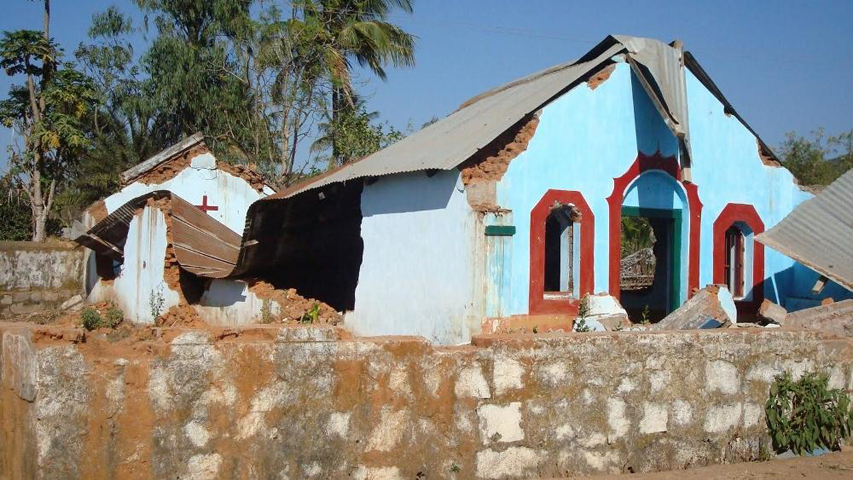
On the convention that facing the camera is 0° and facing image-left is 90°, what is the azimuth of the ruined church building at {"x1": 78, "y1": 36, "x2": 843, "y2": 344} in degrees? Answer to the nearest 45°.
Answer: approximately 315°

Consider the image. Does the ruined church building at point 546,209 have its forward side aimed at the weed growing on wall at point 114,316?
no

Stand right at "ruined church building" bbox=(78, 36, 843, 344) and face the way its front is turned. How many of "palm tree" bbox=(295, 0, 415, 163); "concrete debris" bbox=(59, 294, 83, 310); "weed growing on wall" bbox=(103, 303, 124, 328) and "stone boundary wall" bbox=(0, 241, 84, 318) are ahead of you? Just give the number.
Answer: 0

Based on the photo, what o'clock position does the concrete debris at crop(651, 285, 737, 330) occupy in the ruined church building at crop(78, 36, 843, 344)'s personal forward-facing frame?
The concrete debris is roughly at 12 o'clock from the ruined church building.

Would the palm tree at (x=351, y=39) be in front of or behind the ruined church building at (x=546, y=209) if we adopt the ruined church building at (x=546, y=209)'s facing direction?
behind

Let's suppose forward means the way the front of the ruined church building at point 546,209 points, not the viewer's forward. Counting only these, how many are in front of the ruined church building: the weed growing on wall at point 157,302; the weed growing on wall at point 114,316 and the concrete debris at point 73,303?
0

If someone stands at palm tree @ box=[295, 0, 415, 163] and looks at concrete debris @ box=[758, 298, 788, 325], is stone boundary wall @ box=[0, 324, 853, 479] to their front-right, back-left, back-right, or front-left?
front-right

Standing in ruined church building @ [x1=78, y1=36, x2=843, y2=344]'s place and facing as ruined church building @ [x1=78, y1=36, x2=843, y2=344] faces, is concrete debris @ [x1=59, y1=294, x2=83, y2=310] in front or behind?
behind

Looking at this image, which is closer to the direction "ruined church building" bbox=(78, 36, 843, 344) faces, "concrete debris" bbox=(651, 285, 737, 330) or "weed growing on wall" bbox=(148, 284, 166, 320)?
the concrete debris

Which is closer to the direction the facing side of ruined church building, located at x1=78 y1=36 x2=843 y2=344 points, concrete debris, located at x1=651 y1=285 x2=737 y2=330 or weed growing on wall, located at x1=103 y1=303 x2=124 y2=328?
the concrete debris

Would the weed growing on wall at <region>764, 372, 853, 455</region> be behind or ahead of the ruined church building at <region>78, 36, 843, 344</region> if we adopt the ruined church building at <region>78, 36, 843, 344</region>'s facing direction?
ahead

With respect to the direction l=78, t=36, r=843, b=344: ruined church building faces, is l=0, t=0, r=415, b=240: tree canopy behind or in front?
behind

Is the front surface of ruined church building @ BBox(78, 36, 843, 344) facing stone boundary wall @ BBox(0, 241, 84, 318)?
no

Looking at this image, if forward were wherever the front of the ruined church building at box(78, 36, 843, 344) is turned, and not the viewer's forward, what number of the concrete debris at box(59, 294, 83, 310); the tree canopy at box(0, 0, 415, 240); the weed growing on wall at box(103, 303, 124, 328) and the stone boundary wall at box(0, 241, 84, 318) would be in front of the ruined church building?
0

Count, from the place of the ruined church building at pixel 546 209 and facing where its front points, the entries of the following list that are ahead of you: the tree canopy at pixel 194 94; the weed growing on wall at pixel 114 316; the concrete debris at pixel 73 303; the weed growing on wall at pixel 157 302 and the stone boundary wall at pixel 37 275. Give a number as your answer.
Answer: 0

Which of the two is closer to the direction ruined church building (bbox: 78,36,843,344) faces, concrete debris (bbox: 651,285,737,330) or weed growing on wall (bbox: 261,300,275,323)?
the concrete debris

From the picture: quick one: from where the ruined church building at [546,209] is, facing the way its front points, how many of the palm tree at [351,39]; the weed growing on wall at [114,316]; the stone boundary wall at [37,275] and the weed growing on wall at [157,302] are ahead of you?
0
